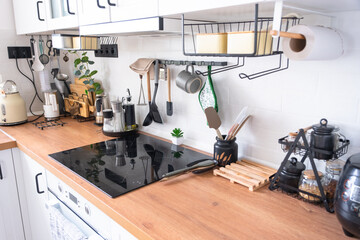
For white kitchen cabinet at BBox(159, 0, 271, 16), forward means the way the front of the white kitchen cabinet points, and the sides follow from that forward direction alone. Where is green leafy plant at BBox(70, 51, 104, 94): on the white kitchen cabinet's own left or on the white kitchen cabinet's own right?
on the white kitchen cabinet's own right

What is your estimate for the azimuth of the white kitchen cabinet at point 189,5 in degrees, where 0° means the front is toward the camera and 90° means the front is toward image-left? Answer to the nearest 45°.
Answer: approximately 45°

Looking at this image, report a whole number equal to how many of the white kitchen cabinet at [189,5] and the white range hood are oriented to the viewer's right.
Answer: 0

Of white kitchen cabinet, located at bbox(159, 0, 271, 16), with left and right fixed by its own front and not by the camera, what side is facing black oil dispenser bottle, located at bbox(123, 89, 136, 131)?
right

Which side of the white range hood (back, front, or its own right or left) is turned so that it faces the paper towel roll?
left

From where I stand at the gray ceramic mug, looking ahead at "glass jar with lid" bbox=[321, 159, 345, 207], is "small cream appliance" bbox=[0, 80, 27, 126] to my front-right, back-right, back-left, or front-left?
back-right

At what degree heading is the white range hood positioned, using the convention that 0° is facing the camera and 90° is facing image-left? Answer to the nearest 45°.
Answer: approximately 45°
